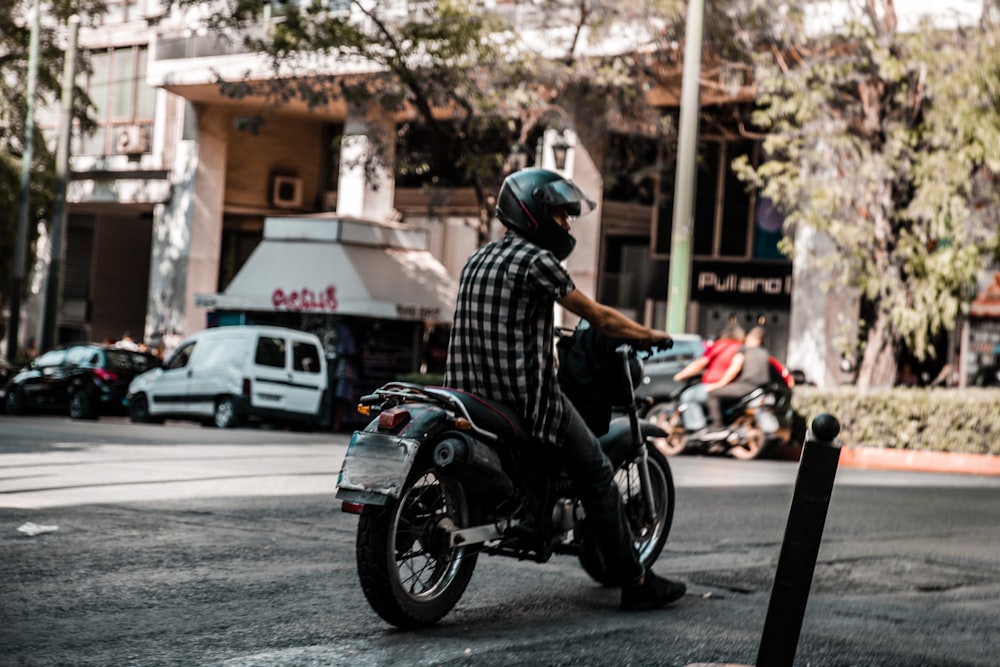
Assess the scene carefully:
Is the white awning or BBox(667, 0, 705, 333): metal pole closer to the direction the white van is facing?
the white awning

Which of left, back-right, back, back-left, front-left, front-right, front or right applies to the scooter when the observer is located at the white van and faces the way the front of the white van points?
back

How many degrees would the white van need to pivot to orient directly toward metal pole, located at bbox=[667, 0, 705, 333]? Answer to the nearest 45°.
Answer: approximately 180°

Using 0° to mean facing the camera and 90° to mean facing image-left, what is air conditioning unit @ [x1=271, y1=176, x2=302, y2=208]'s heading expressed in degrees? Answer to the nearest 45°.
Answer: approximately 0°

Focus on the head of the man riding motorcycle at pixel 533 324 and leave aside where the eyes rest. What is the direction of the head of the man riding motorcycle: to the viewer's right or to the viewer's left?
to the viewer's right

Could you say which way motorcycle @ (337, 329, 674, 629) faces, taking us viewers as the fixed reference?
facing away from the viewer and to the right of the viewer

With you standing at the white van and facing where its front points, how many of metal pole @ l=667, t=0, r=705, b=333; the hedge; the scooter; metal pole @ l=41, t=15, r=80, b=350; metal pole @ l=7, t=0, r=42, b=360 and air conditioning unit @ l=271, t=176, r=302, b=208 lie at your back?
3

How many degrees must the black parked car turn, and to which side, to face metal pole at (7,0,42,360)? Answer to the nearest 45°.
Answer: approximately 45° to its right

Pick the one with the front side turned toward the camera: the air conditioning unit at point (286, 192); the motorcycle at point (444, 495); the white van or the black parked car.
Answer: the air conditioning unit

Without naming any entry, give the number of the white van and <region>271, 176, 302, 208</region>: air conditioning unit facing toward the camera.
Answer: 1

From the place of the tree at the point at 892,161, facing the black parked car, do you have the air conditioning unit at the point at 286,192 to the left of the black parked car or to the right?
right

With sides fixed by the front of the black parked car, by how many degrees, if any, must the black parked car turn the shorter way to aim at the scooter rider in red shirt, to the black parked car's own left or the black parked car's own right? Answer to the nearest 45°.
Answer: approximately 180°

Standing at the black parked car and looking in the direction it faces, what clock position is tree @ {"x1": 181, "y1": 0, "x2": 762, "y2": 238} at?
The tree is roughly at 6 o'clock from the black parked car.
